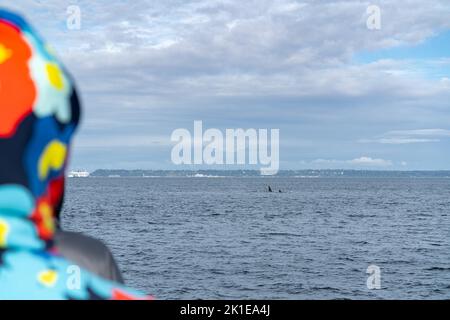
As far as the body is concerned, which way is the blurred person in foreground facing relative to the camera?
away from the camera
